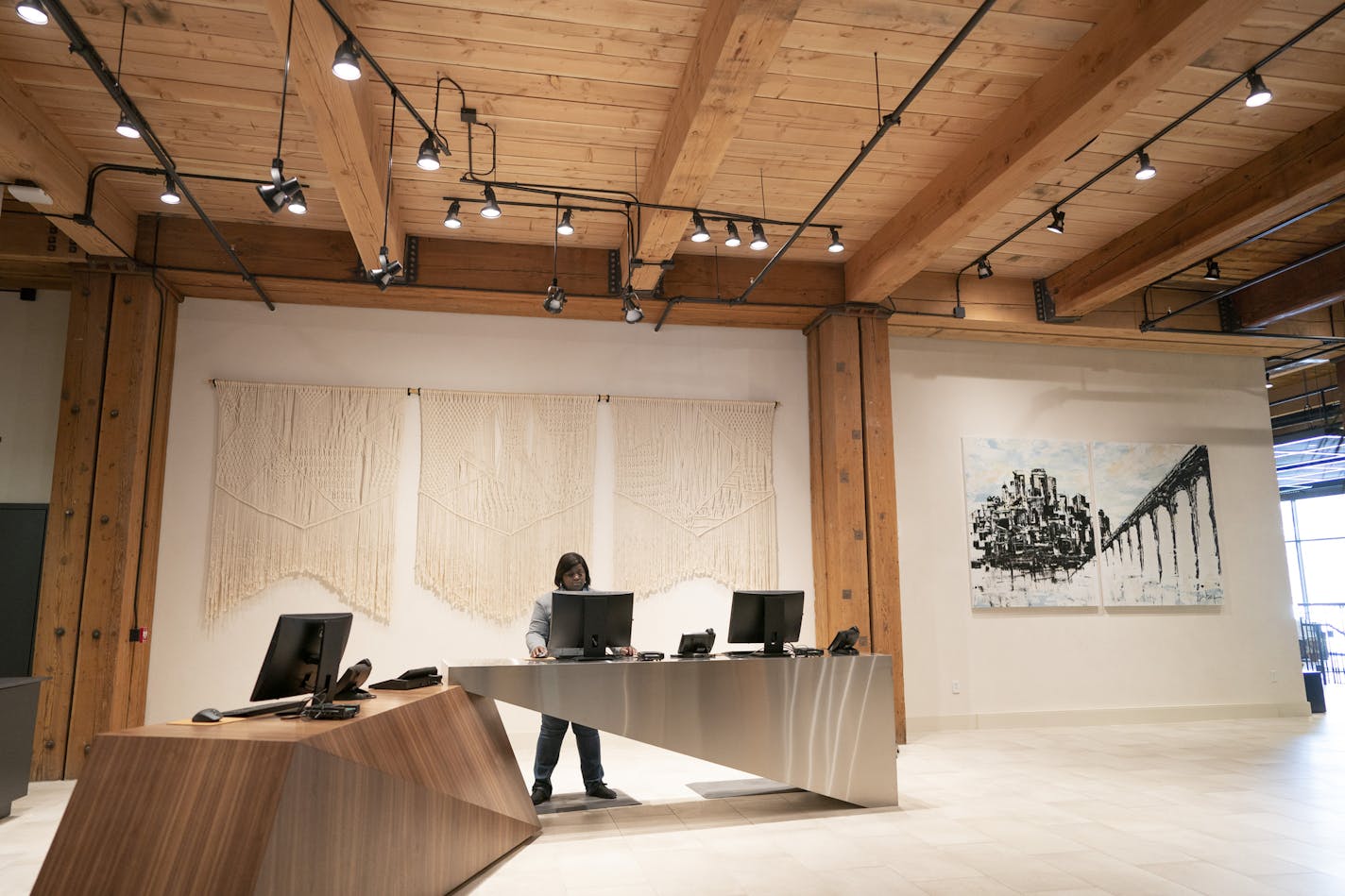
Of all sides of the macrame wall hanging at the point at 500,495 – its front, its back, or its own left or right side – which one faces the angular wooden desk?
front

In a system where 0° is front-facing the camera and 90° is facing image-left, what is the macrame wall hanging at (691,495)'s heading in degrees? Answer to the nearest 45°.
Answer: approximately 0°

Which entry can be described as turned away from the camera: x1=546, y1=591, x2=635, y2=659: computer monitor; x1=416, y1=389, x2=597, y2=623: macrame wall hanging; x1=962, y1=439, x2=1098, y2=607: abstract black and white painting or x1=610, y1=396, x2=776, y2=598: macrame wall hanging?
the computer monitor

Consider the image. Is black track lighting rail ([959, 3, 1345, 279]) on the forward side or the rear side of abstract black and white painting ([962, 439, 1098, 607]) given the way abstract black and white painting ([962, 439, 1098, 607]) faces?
on the forward side

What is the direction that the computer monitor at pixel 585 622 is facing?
away from the camera

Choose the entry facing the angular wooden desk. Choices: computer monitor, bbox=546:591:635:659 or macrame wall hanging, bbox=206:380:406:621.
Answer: the macrame wall hanging

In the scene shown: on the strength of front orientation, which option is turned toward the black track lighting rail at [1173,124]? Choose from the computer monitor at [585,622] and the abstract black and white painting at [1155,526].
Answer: the abstract black and white painting

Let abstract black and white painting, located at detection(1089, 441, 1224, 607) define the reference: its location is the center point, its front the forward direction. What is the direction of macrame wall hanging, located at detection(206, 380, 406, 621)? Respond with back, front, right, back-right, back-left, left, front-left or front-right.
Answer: front-right

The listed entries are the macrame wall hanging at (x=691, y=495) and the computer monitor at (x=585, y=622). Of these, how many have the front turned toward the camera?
1

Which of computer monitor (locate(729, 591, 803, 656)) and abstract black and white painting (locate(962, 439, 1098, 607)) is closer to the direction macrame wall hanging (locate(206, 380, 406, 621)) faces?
the computer monitor

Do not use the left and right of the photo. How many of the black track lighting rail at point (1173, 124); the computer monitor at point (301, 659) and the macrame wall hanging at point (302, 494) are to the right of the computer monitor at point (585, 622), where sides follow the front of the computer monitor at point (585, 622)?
1

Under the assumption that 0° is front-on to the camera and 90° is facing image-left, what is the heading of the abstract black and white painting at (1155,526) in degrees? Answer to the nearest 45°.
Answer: approximately 0°

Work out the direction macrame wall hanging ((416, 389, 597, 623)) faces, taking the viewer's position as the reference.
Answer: facing the viewer

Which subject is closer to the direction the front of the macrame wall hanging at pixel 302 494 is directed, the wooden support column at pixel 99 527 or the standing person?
the standing person

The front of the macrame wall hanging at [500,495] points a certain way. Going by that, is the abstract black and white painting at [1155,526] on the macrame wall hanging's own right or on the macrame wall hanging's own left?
on the macrame wall hanging's own left

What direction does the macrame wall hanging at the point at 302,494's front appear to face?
toward the camera

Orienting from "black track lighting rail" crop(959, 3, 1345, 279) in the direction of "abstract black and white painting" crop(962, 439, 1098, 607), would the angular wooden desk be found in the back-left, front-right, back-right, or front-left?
back-left
